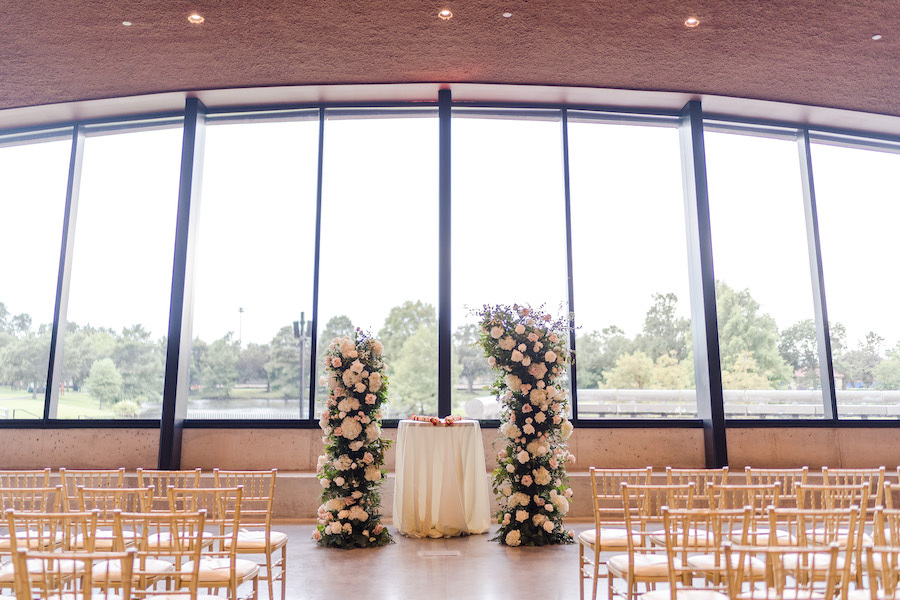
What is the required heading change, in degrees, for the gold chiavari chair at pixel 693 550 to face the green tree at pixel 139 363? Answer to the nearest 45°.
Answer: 0° — it already faces it

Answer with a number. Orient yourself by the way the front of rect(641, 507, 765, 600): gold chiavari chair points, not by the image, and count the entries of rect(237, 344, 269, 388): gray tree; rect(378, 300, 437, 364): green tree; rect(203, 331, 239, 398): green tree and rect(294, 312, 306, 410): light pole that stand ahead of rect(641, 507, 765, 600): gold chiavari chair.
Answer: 4

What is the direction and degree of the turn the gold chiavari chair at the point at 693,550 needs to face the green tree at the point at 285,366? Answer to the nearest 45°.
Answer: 0° — it already faces it

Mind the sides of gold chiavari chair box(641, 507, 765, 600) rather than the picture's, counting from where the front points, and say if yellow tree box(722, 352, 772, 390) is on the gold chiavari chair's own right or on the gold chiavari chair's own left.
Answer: on the gold chiavari chair's own right

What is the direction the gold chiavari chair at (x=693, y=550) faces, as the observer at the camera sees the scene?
facing away from the viewer and to the left of the viewer

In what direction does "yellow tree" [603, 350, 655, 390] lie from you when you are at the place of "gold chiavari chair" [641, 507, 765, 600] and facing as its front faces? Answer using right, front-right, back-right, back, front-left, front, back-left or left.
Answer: front-right

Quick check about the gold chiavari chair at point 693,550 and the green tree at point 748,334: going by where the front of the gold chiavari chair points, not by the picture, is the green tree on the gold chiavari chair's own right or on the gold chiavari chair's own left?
on the gold chiavari chair's own right
